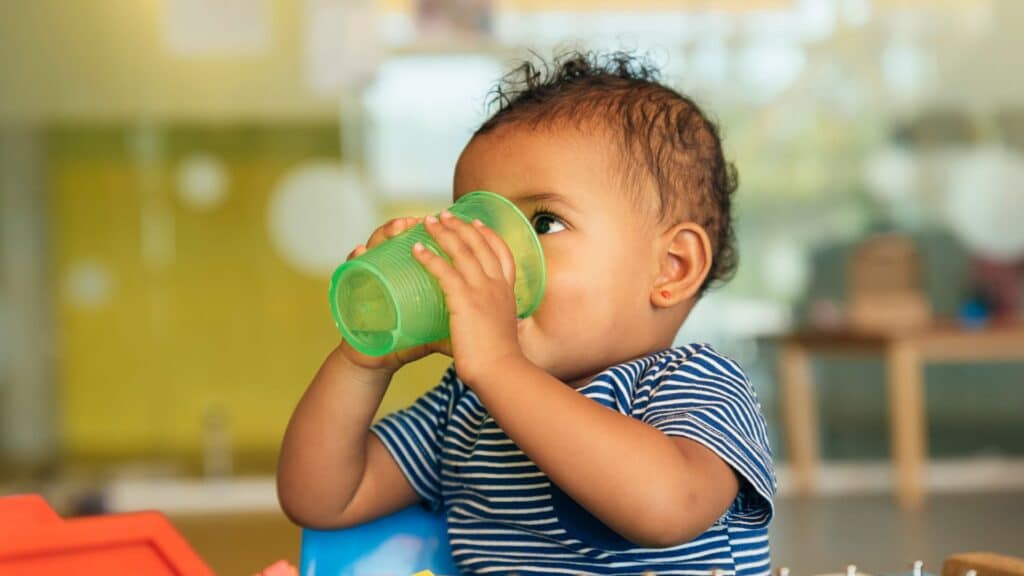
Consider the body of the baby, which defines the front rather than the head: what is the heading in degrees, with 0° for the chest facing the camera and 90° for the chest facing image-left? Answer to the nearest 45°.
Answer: approximately 45°

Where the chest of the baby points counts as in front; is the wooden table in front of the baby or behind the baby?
behind
